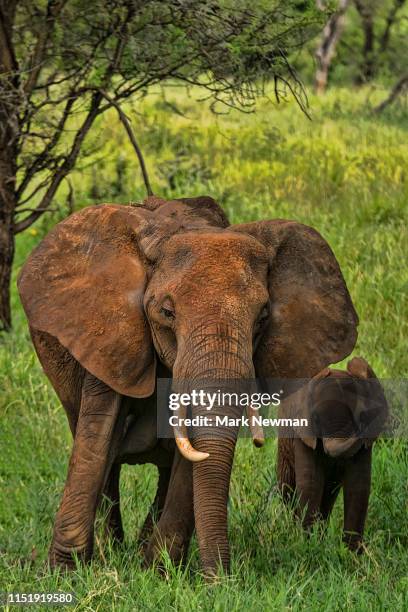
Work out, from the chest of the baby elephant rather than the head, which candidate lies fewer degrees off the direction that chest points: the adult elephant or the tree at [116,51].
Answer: the adult elephant

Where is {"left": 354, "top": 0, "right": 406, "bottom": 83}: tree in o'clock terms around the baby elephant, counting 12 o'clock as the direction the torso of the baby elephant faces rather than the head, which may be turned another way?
The tree is roughly at 6 o'clock from the baby elephant.

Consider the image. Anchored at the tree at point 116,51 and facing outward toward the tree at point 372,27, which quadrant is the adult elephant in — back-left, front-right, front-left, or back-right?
back-right

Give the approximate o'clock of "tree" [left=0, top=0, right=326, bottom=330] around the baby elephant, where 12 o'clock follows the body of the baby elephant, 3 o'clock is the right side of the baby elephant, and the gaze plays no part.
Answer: The tree is roughly at 5 o'clock from the baby elephant.

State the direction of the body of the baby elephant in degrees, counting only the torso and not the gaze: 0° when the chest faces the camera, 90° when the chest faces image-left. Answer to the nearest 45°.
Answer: approximately 0°

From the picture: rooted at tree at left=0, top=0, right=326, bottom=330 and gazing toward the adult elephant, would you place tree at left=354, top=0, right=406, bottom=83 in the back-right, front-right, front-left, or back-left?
back-left

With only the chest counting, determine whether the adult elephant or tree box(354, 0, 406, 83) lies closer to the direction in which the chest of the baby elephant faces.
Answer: the adult elephant
